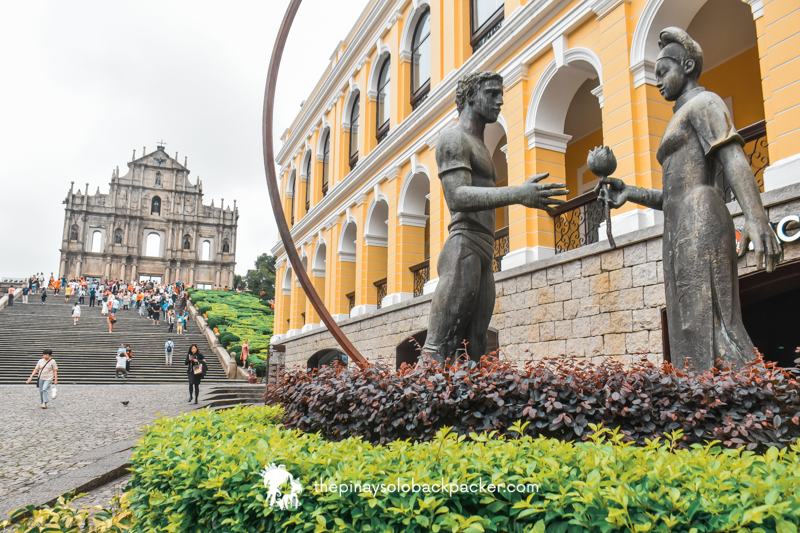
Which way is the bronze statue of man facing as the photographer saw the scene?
facing to the right of the viewer

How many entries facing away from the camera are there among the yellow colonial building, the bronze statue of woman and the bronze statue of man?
0

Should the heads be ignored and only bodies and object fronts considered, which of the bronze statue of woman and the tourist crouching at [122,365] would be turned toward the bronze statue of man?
the bronze statue of woman

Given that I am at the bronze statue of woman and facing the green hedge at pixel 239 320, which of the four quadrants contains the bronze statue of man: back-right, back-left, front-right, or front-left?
front-left

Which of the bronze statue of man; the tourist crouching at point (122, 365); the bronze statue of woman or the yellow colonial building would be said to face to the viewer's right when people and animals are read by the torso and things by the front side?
the bronze statue of man

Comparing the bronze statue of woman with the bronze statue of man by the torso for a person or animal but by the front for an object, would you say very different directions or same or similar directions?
very different directions

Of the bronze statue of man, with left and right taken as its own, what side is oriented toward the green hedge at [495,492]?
right

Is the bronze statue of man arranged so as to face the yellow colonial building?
no

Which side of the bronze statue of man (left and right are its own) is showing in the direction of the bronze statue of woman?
front

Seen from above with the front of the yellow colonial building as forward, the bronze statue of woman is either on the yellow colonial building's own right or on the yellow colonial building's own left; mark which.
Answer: on the yellow colonial building's own left

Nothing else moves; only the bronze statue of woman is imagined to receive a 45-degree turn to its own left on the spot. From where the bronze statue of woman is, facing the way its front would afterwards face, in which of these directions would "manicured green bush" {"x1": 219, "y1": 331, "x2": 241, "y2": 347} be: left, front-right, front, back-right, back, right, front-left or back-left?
right

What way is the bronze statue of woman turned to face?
to the viewer's left
